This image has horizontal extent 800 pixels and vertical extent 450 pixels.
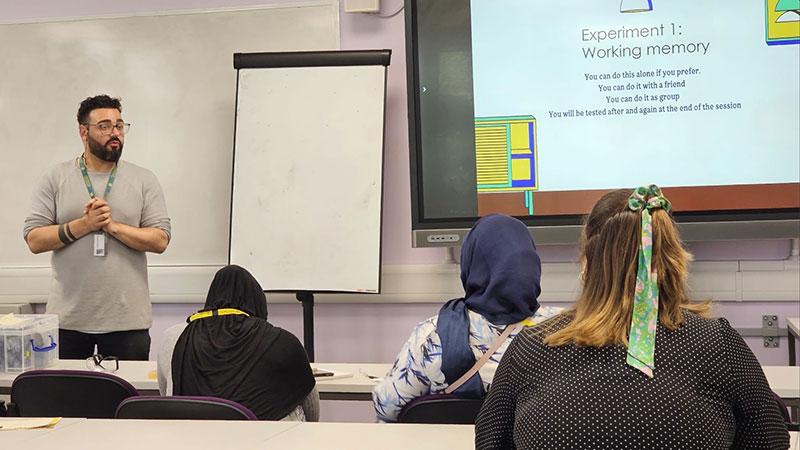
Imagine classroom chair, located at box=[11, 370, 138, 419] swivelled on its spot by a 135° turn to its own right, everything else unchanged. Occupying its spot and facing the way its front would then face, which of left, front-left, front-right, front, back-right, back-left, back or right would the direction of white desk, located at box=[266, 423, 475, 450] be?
front

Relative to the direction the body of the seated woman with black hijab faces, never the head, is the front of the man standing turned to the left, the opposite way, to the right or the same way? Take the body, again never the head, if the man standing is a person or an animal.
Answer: the opposite way

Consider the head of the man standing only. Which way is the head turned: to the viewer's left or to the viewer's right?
to the viewer's right

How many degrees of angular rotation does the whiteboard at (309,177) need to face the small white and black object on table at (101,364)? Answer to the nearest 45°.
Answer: approximately 45° to its right

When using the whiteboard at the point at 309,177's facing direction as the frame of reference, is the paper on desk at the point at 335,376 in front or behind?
in front

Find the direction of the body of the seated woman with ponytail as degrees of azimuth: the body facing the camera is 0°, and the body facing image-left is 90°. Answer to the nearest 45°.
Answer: approximately 180°

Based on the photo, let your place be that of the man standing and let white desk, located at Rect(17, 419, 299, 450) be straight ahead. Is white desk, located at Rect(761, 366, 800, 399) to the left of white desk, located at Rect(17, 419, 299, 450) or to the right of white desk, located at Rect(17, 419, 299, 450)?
left

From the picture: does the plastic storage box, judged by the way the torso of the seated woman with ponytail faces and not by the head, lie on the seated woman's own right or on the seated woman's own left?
on the seated woman's own left

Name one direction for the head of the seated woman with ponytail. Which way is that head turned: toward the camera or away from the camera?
away from the camera

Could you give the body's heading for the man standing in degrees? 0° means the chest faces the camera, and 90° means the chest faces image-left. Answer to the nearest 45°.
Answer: approximately 0°

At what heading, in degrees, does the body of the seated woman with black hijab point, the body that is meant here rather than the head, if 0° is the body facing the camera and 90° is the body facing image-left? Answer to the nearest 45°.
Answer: approximately 180°

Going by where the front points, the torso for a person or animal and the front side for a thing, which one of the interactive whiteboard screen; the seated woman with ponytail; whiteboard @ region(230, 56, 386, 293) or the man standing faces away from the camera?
the seated woman with ponytail

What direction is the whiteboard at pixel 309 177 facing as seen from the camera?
toward the camera

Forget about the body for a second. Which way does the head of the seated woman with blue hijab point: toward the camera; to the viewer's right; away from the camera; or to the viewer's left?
away from the camera

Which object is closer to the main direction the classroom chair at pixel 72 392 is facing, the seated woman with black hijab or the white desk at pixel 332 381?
the white desk

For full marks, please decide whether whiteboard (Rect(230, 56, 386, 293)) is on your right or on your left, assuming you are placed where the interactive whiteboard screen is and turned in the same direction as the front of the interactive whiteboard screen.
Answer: on your right

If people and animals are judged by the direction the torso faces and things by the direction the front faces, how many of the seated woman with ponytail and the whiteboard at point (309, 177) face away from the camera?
1

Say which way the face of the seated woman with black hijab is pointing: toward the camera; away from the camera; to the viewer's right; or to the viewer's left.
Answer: away from the camera

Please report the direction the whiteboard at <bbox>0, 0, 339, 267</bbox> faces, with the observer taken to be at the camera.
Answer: facing the viewer

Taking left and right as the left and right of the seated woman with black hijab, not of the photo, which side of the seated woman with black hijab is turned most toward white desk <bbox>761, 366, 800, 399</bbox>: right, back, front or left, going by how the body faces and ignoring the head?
right
